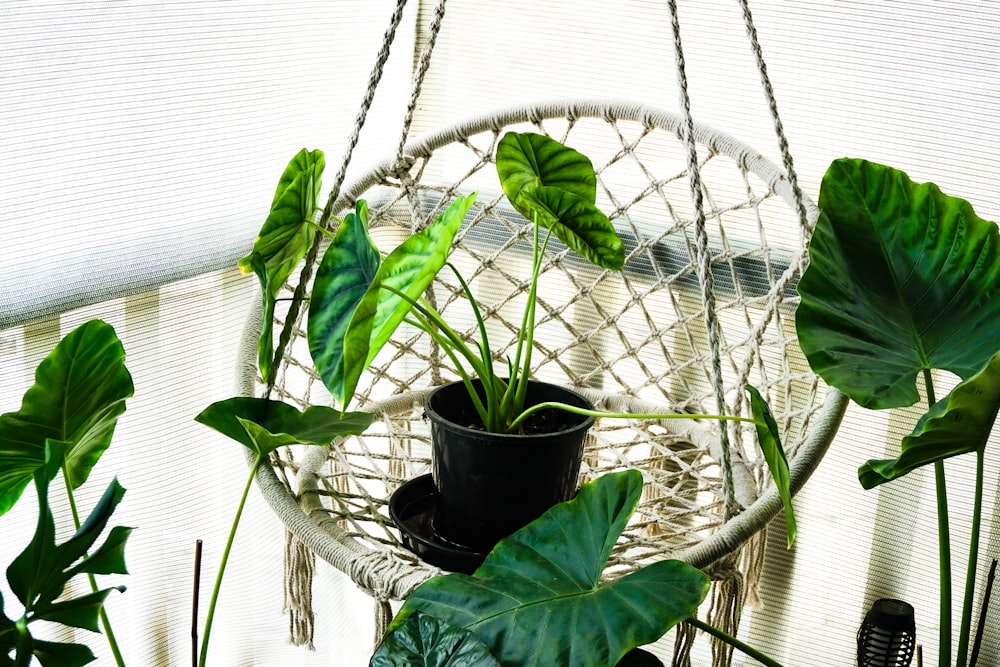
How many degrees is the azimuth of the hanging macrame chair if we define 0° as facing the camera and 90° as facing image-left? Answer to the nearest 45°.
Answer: approximately 0°
